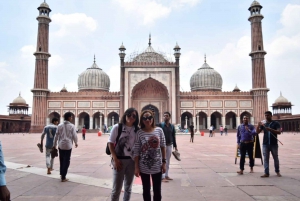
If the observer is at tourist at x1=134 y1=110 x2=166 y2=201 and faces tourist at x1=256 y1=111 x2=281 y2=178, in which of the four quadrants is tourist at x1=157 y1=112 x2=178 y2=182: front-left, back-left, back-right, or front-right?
front-left

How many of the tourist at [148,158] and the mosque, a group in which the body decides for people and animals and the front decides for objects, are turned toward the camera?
2

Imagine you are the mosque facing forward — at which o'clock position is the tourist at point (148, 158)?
The tourist is roughly at 12 o'clock from the mosque.

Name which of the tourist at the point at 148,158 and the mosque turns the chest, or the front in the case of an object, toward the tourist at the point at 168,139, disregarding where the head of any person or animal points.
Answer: the mosque

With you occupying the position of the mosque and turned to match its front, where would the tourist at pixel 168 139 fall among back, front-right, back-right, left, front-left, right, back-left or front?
front

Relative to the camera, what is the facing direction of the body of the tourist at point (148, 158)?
toward the camera

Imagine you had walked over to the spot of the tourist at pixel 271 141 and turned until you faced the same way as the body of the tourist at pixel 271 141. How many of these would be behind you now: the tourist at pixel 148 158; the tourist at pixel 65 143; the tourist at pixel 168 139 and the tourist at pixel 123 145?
0

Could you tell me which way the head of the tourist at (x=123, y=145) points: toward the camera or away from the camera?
toward the camera

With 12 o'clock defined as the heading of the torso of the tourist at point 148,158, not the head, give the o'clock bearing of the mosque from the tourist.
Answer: The mosque is roughly at 6 o'clock from the tourist.

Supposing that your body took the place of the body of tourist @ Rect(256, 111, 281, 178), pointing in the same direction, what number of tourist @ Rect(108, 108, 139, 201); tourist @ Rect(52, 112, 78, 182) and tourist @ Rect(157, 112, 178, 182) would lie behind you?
0

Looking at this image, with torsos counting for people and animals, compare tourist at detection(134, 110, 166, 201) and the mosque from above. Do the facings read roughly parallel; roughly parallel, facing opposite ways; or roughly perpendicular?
roughly parallel

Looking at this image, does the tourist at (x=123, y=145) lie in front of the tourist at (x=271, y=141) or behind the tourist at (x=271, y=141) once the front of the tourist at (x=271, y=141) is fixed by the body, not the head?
in front

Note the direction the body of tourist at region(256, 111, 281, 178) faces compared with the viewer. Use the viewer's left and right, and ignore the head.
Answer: facing the viewer and to the left of the viewer

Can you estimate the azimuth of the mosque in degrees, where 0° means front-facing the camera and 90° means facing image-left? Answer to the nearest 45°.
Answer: approximately 0°

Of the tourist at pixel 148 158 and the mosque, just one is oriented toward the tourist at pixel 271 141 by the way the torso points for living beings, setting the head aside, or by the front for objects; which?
the mosque
